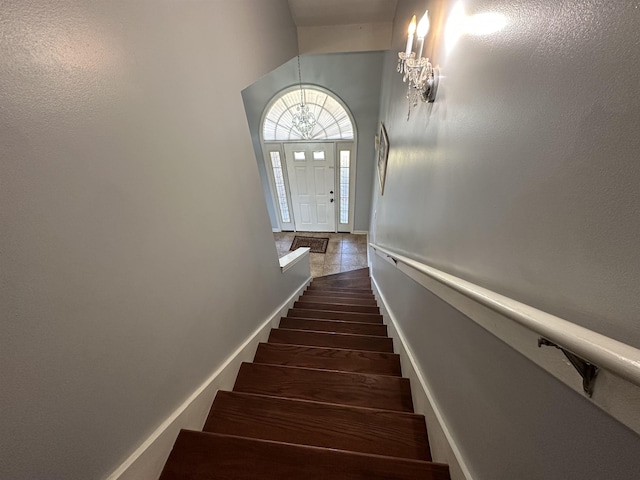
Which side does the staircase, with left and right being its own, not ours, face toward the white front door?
front

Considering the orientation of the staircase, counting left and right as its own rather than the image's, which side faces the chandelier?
front

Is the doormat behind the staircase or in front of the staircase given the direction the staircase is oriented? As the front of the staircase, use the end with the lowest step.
in front

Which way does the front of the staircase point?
away from the camera

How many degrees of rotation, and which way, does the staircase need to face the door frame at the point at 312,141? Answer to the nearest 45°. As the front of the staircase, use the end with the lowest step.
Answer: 0° — it already faces it
